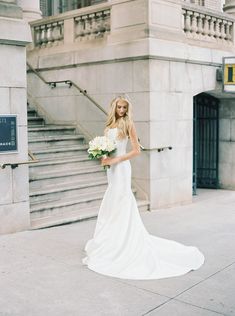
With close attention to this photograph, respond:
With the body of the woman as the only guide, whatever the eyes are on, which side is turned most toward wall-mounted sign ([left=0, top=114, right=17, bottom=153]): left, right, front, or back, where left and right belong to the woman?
right

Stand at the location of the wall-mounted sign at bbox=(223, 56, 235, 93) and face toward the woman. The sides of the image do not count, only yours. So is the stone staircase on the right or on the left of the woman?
right

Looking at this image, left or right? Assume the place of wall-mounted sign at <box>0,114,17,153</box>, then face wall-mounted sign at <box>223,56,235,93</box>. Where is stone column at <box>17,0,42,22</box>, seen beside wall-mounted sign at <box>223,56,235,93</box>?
left

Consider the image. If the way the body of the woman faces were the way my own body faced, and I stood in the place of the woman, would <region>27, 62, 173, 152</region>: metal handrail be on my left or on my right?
on my right

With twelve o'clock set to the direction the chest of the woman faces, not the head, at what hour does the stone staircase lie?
The stone staircase is roughly at 4 o'clock from the woman.

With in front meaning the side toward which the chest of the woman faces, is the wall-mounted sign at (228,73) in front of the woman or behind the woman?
behind

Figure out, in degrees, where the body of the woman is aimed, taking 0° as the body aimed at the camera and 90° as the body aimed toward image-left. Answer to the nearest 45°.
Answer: approximately 45°
